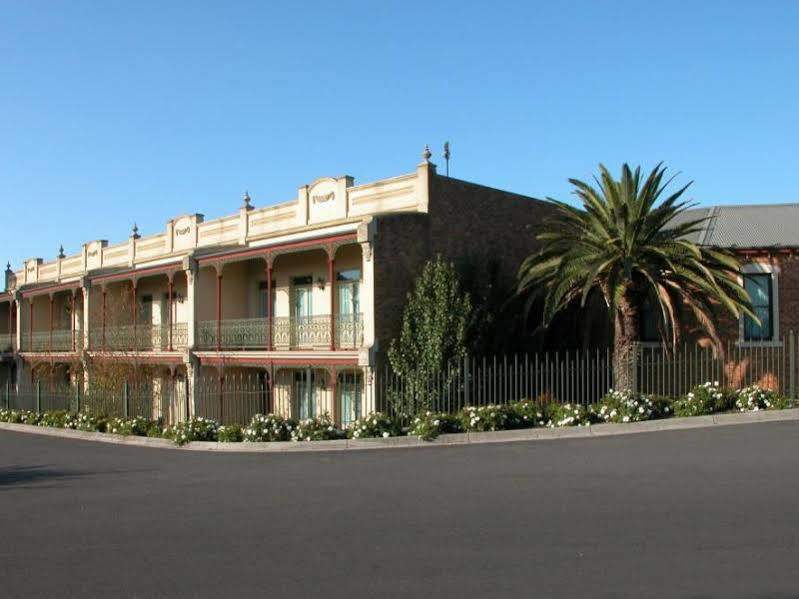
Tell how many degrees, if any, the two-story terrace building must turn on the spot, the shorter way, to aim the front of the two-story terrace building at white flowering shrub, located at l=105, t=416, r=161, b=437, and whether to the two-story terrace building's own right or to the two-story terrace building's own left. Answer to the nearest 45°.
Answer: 0° — it already faces it

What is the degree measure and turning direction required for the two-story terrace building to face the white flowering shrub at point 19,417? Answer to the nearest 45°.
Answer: approximately 90° to its right

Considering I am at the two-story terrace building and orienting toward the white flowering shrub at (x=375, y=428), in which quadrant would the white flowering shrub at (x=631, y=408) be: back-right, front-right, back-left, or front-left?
front-left

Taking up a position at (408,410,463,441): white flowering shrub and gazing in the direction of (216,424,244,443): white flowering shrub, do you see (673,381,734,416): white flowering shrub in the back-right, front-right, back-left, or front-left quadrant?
back-right

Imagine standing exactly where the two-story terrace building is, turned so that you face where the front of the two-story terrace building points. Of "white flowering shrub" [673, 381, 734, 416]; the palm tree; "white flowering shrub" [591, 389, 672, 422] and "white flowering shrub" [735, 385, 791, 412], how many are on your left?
4

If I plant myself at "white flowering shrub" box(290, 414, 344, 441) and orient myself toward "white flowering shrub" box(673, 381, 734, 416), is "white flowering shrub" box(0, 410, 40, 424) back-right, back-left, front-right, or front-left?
back-left

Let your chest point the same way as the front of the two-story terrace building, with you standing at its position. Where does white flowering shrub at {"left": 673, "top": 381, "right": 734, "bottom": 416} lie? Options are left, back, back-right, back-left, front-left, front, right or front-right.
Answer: left

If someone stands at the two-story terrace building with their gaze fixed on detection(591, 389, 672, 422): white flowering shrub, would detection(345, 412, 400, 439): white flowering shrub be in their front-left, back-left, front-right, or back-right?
front-right

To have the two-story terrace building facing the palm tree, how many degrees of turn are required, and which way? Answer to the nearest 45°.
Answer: approximately 90° to its left

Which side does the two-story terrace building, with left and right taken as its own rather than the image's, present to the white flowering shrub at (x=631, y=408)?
left

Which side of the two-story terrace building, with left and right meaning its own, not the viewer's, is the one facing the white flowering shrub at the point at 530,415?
left

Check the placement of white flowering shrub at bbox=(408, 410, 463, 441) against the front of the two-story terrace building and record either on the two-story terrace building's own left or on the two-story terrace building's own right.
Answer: on the two-story terrace building's own left

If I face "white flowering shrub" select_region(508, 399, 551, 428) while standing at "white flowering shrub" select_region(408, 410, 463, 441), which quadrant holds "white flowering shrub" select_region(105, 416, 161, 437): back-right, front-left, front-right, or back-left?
back-left

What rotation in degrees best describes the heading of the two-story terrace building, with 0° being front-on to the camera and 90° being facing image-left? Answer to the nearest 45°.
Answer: approximately 45°
